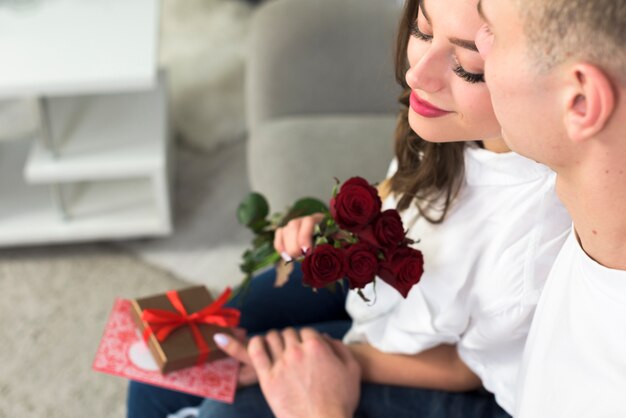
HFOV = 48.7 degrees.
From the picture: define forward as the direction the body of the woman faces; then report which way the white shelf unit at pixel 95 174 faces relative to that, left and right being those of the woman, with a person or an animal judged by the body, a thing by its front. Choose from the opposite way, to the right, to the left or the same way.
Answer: to the left

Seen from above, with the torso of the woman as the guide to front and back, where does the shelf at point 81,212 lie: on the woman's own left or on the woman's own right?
on the woman's own right

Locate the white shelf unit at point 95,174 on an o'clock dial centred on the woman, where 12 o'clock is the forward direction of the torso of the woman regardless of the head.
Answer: The white shelf unit is roughly at 3 o'clock from the woman.
